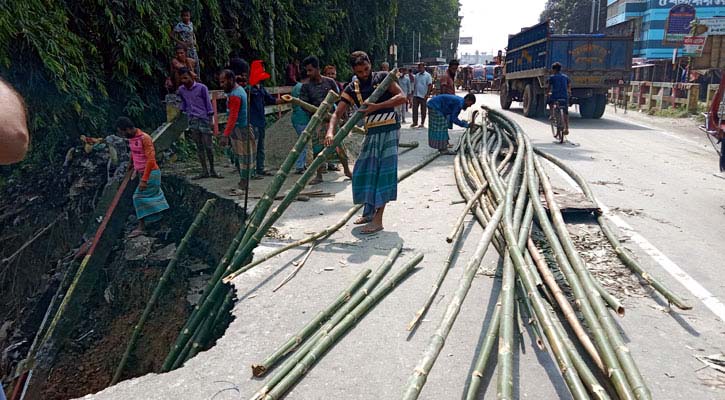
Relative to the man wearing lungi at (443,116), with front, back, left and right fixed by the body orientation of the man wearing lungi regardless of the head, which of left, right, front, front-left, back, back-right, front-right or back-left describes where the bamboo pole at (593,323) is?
right

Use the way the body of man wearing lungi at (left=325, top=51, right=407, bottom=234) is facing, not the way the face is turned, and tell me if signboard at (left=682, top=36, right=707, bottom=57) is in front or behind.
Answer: behind

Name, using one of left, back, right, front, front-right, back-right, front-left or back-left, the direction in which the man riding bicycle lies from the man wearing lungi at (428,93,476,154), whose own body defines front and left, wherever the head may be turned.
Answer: front-left

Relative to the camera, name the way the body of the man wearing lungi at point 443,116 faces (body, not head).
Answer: to the viewer's right

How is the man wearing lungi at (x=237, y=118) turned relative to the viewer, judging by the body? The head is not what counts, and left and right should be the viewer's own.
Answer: facing to the left of the viewer

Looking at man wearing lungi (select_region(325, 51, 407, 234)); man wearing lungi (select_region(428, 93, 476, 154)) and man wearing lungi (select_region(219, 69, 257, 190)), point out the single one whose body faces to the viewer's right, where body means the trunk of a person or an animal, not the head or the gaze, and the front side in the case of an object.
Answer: man wearing lungi (select_region(428, 93, 476, 154))

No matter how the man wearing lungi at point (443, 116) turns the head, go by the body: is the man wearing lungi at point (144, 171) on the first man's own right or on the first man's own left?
on the first man's own right

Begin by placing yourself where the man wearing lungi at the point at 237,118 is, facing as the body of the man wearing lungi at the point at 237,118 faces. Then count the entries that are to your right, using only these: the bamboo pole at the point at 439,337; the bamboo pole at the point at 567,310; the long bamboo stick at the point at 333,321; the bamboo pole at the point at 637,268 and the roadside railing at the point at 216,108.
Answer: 1

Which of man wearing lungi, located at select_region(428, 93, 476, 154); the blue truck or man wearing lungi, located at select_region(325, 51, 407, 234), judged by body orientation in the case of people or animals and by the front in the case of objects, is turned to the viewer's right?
man wearing lungi, located at select_region(428, 93, 476, 154)

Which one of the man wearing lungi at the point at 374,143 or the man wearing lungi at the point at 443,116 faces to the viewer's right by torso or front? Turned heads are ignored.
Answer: the man wearing lungi at the point at 443,116

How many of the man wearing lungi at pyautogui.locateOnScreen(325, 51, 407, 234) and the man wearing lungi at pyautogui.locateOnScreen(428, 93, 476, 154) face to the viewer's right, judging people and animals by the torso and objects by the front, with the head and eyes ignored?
1

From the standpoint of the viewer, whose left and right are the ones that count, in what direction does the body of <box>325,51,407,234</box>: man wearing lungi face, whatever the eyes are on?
facing the viewer and to the left of the viewer
